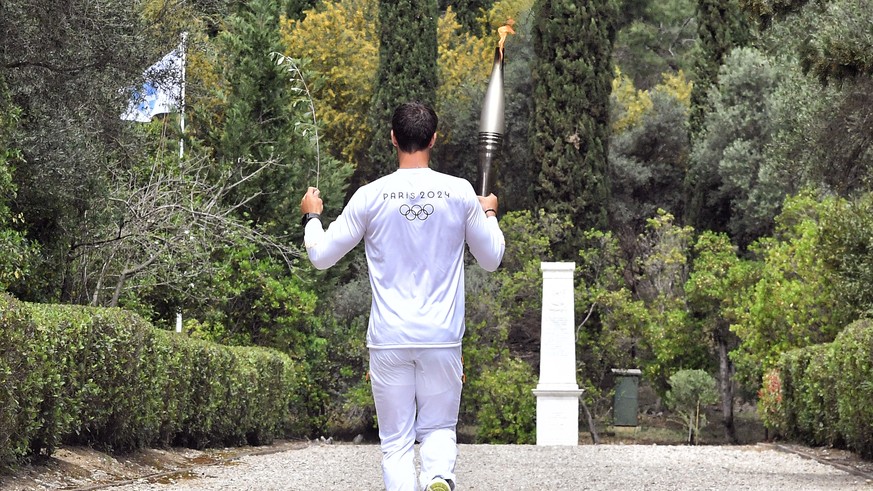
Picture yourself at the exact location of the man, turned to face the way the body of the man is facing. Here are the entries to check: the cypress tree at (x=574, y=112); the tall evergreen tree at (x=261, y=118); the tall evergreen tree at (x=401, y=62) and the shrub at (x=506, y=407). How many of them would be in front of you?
4

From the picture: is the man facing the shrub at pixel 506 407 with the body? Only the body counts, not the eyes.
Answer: yes

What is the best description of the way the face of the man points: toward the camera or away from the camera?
away from the camera

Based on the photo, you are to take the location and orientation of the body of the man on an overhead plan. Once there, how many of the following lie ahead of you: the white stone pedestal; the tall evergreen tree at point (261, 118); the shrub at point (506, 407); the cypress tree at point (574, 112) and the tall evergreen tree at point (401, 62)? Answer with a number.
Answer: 5

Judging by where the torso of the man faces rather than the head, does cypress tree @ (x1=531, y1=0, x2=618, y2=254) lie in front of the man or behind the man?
in front

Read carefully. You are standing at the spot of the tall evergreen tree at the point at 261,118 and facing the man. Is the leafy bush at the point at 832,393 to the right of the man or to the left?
left

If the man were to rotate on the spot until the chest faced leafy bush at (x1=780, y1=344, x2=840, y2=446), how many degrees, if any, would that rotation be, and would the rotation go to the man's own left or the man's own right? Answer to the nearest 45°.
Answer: approximately 45° to the man's own right

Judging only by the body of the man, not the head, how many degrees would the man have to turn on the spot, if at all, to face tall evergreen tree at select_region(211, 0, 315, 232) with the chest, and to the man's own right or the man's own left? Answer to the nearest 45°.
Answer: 0° — they already face it

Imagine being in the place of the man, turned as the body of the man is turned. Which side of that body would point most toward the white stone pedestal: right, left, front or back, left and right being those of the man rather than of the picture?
front

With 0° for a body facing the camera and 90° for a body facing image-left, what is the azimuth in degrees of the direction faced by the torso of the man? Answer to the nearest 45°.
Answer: approximately 180°

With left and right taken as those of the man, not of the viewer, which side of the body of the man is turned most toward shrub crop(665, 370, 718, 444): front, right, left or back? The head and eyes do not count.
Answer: front

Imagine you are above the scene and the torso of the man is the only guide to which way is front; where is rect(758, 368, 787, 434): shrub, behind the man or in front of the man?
in front
